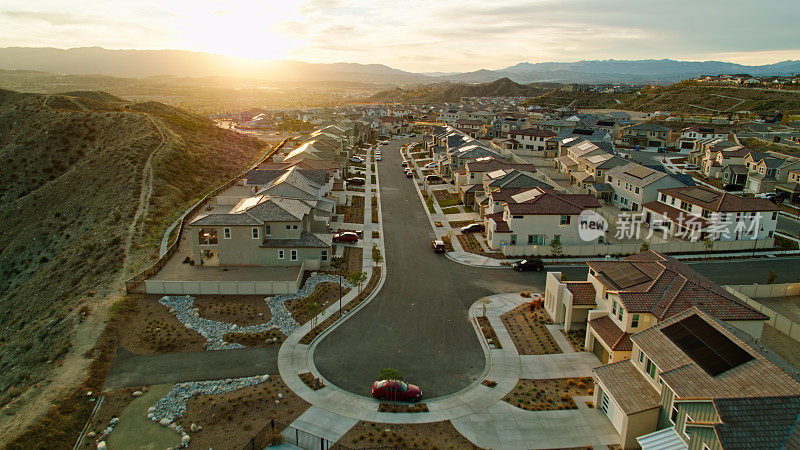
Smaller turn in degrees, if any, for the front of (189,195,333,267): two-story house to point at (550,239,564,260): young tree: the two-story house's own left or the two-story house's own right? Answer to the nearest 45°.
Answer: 0° — it already faces it

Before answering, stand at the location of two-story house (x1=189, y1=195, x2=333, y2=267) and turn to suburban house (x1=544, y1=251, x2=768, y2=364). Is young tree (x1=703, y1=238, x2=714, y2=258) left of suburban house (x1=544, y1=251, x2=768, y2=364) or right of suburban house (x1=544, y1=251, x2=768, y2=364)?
left

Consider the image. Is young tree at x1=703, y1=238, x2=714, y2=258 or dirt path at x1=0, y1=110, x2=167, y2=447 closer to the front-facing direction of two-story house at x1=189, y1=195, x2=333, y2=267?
the young tree

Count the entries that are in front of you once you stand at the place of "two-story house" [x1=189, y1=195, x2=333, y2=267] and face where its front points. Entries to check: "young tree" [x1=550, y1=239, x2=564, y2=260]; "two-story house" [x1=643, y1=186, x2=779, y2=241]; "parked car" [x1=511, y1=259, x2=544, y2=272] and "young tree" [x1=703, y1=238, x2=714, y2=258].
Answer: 4

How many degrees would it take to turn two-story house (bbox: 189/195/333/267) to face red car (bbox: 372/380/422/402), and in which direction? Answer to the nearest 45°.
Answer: approximately 90° to its right

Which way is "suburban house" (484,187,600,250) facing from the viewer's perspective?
to the viewer's left

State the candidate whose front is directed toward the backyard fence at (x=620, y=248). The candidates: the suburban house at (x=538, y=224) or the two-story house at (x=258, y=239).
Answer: the two-story house

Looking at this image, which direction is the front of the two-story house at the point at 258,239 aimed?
to the viewer's right

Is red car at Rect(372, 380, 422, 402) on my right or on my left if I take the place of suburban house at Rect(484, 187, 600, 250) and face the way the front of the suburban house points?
on my left

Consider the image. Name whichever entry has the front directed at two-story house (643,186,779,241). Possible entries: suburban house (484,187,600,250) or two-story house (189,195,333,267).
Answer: two-story house (189,195,333,267)

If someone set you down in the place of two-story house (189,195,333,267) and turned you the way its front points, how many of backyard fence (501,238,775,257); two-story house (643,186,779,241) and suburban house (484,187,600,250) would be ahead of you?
3

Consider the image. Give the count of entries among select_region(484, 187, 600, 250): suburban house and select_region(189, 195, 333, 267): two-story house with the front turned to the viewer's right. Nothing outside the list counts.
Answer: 1

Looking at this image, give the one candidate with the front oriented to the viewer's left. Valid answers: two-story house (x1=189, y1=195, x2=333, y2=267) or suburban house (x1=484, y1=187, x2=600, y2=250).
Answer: the suburban house

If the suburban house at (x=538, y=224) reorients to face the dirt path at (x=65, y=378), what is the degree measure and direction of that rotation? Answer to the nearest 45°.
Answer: approximately 45° to its left

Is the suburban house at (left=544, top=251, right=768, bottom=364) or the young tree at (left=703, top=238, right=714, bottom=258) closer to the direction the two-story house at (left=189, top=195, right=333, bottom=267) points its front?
the young tree

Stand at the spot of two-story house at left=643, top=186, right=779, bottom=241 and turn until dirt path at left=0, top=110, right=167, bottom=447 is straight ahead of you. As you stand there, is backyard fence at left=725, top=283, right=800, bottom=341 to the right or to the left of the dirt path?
left
